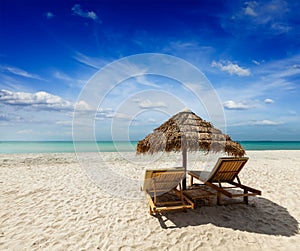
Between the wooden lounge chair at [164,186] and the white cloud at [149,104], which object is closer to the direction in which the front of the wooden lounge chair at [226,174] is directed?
the white cloud

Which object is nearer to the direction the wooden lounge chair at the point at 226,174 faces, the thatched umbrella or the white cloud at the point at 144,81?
the white cloud

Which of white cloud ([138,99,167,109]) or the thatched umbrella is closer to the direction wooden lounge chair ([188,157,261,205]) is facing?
the white cloud
